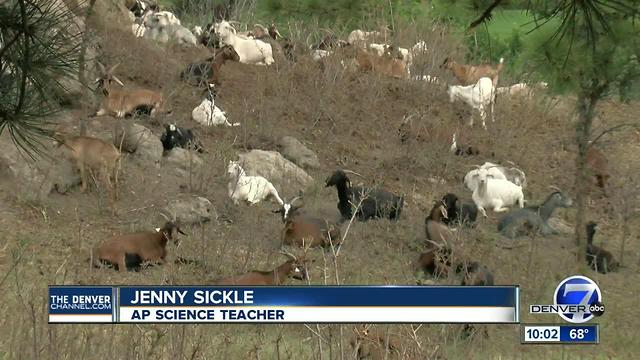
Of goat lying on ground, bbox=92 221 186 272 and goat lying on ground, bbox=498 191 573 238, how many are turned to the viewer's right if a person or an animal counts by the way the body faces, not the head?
2

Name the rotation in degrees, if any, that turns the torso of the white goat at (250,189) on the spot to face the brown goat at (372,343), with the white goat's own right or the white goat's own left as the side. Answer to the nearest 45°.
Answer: approximately 90° to the white goat's own left

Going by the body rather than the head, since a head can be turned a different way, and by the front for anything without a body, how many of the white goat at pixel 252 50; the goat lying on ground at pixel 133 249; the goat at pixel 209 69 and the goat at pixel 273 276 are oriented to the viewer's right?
3

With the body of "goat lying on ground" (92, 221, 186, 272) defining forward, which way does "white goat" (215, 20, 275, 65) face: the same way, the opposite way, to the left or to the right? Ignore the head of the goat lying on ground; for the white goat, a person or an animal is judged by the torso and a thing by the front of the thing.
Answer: the opposite way

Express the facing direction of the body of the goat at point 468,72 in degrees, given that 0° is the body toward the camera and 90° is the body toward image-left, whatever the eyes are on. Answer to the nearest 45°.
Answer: approximately 90°

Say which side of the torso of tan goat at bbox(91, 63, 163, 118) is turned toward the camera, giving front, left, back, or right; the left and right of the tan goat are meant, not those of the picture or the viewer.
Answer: left

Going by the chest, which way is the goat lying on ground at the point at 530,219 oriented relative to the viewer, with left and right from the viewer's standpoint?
facing to the right of the viewer

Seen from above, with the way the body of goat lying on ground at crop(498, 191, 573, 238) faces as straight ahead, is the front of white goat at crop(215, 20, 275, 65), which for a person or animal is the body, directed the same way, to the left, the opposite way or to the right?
the opposite way

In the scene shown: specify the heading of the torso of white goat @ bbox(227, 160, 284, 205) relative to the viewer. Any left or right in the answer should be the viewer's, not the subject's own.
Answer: facing to the left of the viewer

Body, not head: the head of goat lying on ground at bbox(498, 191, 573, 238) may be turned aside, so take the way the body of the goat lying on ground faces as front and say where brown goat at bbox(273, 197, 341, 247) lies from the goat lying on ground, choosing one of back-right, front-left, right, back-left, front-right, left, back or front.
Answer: back-right
